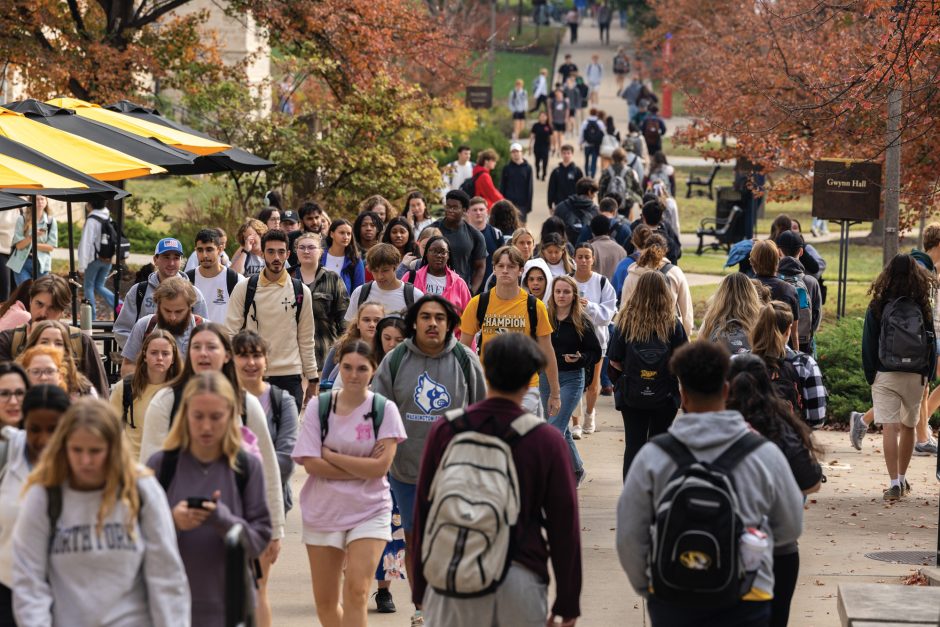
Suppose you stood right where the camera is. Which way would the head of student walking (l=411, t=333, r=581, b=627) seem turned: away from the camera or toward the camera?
away from the camera

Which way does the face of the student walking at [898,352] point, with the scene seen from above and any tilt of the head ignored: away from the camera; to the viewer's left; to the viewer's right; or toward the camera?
away from the camera

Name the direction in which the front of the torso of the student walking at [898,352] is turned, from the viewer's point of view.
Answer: away from the camera

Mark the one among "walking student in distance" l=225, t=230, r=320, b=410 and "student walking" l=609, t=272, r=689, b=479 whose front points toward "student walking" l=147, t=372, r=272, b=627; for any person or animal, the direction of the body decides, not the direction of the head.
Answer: the walking student in distance

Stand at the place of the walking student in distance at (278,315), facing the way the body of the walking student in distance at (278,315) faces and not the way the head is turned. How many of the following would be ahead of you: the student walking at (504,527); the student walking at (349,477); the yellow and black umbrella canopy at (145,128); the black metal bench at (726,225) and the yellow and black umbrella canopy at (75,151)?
2

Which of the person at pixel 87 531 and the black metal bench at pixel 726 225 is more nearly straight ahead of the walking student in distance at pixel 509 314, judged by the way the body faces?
the person

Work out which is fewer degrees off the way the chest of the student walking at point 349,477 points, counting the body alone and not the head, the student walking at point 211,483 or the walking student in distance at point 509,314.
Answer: the student walking

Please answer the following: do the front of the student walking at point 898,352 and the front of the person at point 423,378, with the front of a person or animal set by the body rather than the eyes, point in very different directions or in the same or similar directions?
very different directions

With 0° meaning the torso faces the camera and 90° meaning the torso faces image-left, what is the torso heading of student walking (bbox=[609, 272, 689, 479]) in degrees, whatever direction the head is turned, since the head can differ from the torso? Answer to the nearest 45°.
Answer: approximately 180°

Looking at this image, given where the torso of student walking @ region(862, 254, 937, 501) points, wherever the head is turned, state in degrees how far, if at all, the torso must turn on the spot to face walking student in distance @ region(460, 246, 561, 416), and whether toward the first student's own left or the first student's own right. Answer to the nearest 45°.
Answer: approximately 135° to the first student's own left

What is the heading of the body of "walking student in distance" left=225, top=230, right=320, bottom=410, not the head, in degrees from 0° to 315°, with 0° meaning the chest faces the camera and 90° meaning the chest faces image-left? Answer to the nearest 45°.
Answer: approximately 0°
